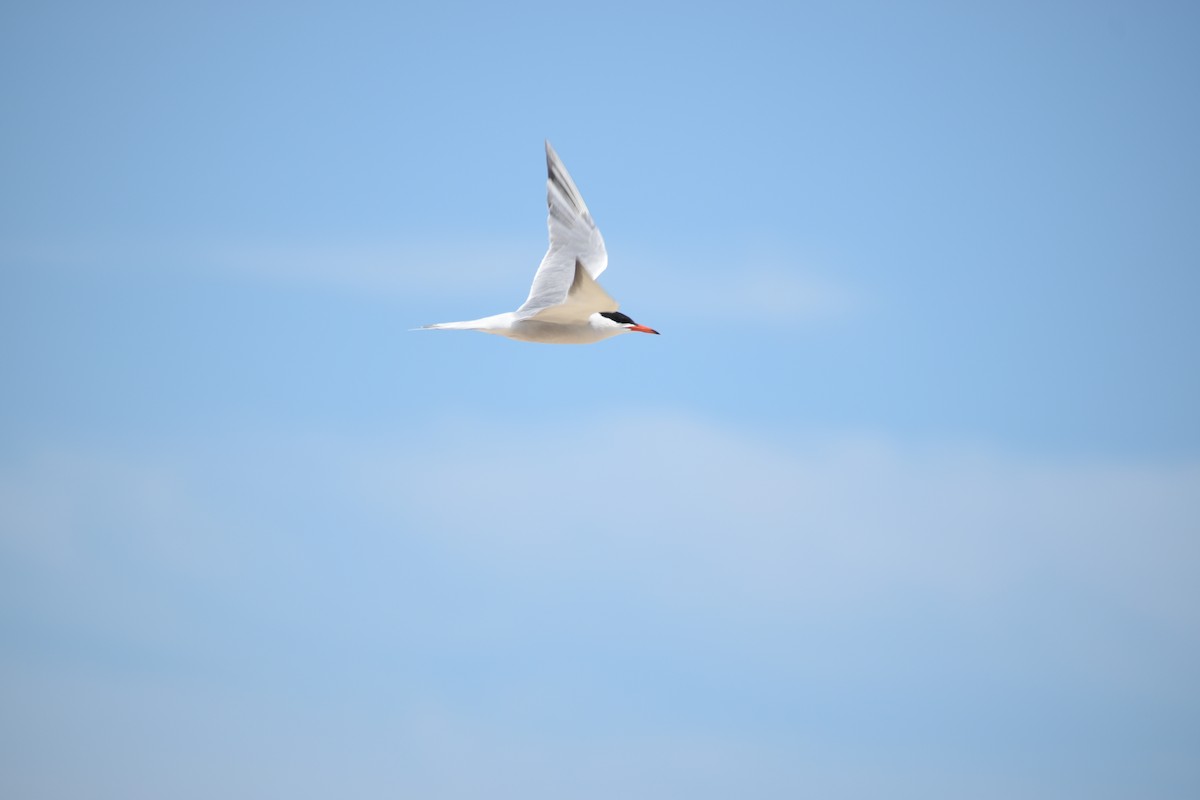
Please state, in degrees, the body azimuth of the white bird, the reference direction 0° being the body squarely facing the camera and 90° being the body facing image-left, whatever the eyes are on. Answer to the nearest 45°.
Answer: approximately 270°
